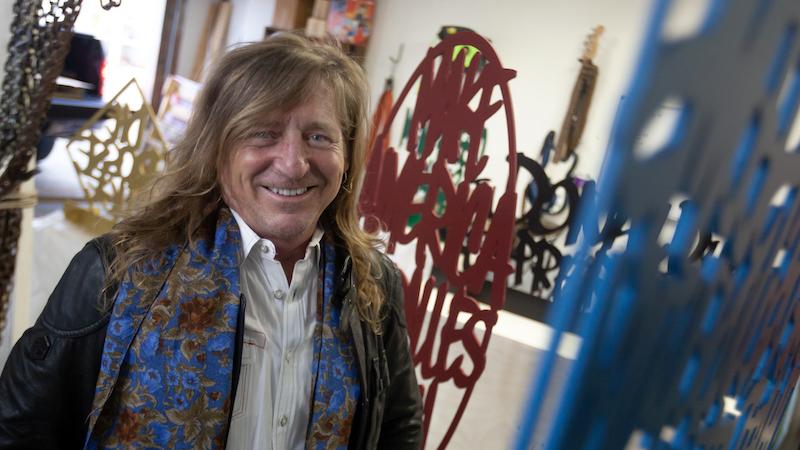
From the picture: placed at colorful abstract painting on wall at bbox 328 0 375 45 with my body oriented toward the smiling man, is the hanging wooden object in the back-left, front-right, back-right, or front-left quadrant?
front-left

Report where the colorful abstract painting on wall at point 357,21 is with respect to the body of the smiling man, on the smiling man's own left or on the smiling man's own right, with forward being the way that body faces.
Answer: on the smiling man's own left

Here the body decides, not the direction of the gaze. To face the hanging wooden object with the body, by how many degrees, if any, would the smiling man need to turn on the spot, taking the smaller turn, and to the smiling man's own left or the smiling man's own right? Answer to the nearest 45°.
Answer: approximately 90° to the smiling man's own left

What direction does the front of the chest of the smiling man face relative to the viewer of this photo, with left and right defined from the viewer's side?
facing the viewer and to the right of the viewer

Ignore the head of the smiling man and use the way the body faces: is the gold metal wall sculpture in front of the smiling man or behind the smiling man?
behind

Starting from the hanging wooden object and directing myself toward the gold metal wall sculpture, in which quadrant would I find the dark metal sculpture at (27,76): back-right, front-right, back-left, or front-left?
front-left

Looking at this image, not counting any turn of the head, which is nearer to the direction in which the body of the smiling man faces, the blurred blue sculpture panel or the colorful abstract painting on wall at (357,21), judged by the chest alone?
the blurred blue sculpture panel

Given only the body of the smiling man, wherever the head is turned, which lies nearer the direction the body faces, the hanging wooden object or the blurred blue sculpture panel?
the blurred blue sculpture panel

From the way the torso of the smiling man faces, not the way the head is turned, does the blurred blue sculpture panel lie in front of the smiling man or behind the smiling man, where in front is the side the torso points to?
in front

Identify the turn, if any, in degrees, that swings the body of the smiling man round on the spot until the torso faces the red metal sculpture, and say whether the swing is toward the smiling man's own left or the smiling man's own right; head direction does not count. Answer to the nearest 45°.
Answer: approximately 90° to the smiling man's own left
